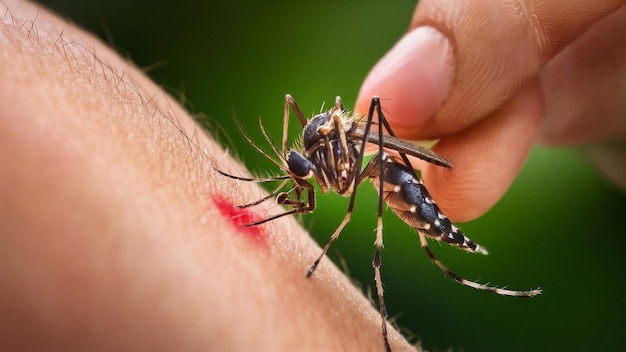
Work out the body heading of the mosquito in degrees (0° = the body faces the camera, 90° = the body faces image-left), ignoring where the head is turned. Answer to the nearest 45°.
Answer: approximately 90°
